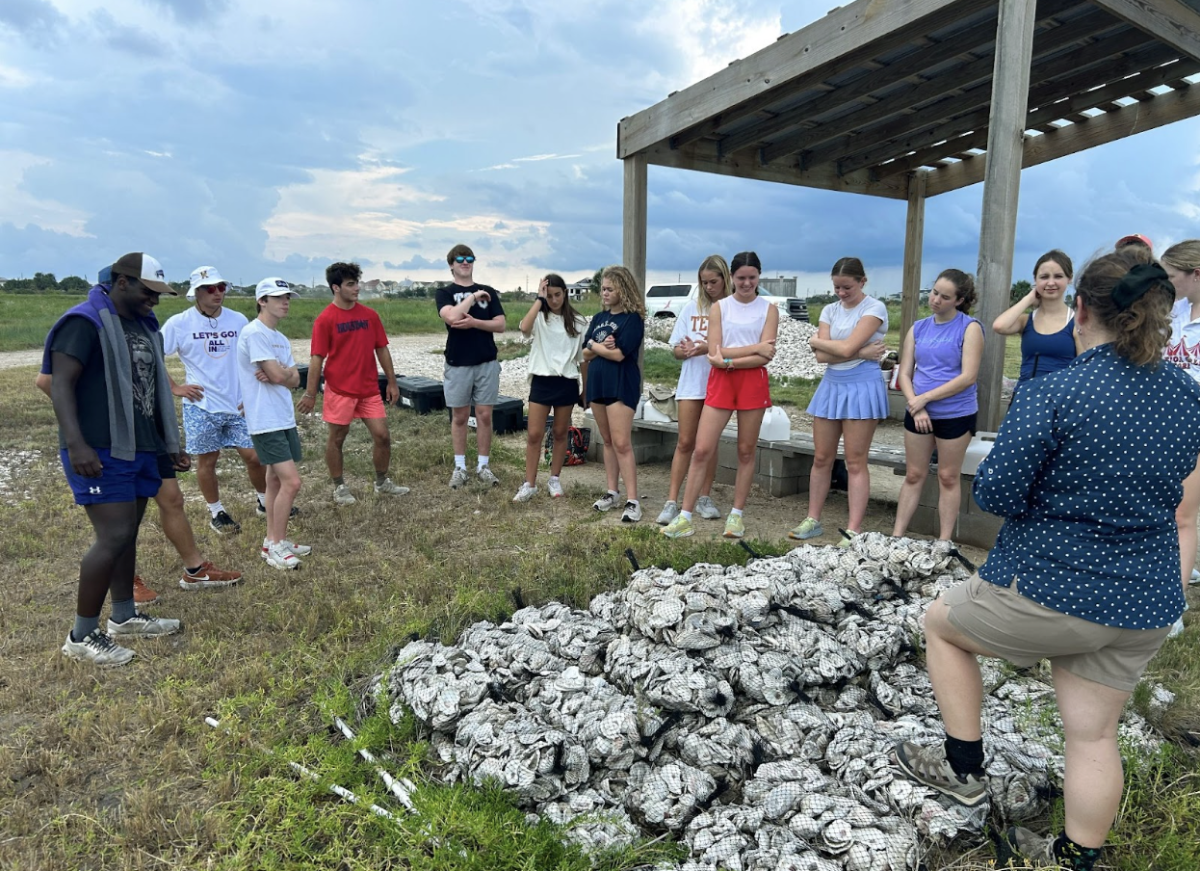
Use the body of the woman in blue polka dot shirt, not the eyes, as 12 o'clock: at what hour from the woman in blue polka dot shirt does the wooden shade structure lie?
The wooden shade structure is roughly at 1 o'clock from the woman in blue polka dot shirt.

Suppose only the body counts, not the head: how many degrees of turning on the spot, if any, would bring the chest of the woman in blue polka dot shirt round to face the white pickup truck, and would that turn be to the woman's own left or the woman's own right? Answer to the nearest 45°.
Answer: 0° — they already face it

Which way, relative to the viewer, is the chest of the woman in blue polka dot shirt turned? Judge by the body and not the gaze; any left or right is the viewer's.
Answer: facing away from the viewer and to the left of the viewer

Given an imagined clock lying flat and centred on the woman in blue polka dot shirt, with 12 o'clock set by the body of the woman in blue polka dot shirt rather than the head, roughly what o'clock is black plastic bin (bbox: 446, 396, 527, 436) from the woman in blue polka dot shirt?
The black plastic bin is roughly at 12 o'clock from the woman in blue polka dot shirt.

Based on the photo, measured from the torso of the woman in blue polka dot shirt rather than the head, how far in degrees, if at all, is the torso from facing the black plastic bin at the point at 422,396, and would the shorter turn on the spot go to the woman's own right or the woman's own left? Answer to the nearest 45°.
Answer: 0° — they already face it

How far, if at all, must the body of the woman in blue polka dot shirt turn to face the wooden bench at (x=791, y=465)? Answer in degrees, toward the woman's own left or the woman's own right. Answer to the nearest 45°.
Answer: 0° — they already face it

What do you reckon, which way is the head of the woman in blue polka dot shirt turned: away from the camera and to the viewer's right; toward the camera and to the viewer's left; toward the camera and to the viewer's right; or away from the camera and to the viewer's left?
away from the camera and to the viewer's left

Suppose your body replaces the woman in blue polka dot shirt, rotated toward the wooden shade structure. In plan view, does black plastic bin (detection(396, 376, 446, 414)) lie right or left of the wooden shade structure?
left
